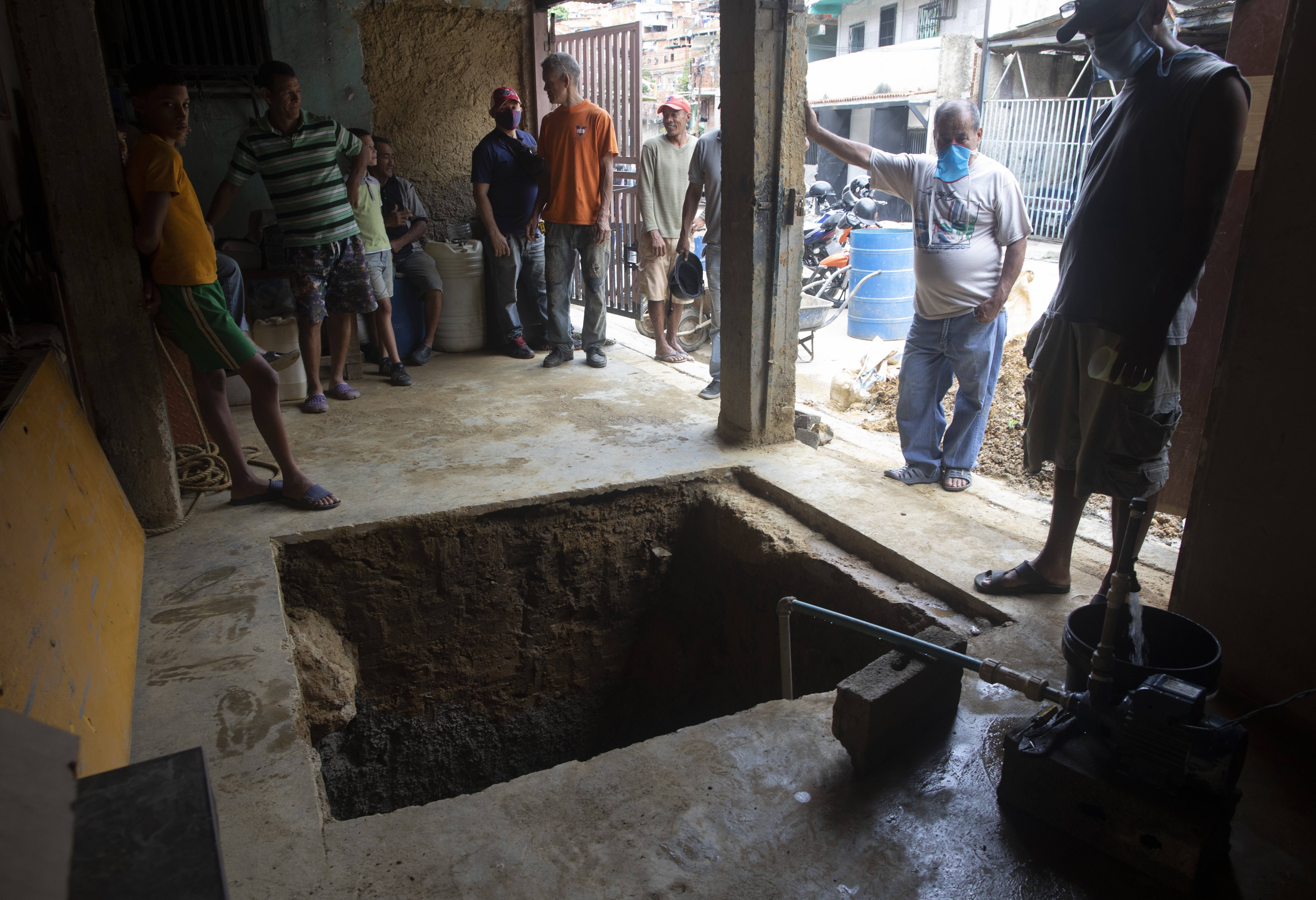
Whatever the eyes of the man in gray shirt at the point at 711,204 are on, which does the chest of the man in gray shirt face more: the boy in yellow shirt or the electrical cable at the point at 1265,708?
the boy in yellow shirt

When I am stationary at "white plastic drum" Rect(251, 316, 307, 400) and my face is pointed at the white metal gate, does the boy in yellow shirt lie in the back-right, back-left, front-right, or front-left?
back-right

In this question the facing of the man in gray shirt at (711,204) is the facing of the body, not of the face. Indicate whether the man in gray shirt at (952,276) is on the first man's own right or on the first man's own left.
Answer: on the first man's own left

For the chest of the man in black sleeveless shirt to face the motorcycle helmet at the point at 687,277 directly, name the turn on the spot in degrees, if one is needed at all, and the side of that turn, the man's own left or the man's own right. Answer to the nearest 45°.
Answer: approximately 90° to the man's own right

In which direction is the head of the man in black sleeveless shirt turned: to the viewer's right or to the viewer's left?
to the viewer's left

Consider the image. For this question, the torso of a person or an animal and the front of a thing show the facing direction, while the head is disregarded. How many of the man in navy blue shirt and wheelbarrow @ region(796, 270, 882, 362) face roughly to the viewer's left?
1

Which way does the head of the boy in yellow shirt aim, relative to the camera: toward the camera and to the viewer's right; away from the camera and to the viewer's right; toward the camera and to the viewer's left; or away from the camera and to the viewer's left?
toward the camera and to the viewer's right

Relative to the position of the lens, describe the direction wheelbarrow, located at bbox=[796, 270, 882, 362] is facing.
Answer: facing to the left of the viewer

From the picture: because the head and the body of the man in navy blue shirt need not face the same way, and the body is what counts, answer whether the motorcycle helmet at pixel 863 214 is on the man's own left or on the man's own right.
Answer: on the man's own left

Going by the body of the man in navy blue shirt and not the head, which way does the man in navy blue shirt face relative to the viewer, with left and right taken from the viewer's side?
facing the viewer and to the right of the viewer

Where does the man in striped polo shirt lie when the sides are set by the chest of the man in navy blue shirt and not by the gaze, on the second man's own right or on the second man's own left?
on the second man's own right

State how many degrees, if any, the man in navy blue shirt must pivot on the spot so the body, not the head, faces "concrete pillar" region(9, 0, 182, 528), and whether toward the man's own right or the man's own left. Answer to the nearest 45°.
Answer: approximately 90° to the man's own right

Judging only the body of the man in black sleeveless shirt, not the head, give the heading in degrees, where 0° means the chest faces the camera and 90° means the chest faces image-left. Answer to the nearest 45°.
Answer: approximately 45°

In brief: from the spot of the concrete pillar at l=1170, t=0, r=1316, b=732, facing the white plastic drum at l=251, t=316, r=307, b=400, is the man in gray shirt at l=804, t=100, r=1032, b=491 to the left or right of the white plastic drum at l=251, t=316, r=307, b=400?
right

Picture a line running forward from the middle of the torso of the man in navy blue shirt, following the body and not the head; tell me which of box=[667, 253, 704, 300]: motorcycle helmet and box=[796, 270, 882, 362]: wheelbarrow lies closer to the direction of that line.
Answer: the motorcycle helmet

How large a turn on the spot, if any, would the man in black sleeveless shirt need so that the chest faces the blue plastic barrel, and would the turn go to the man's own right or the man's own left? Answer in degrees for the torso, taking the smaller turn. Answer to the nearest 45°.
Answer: approximately 135° to the man's own right
